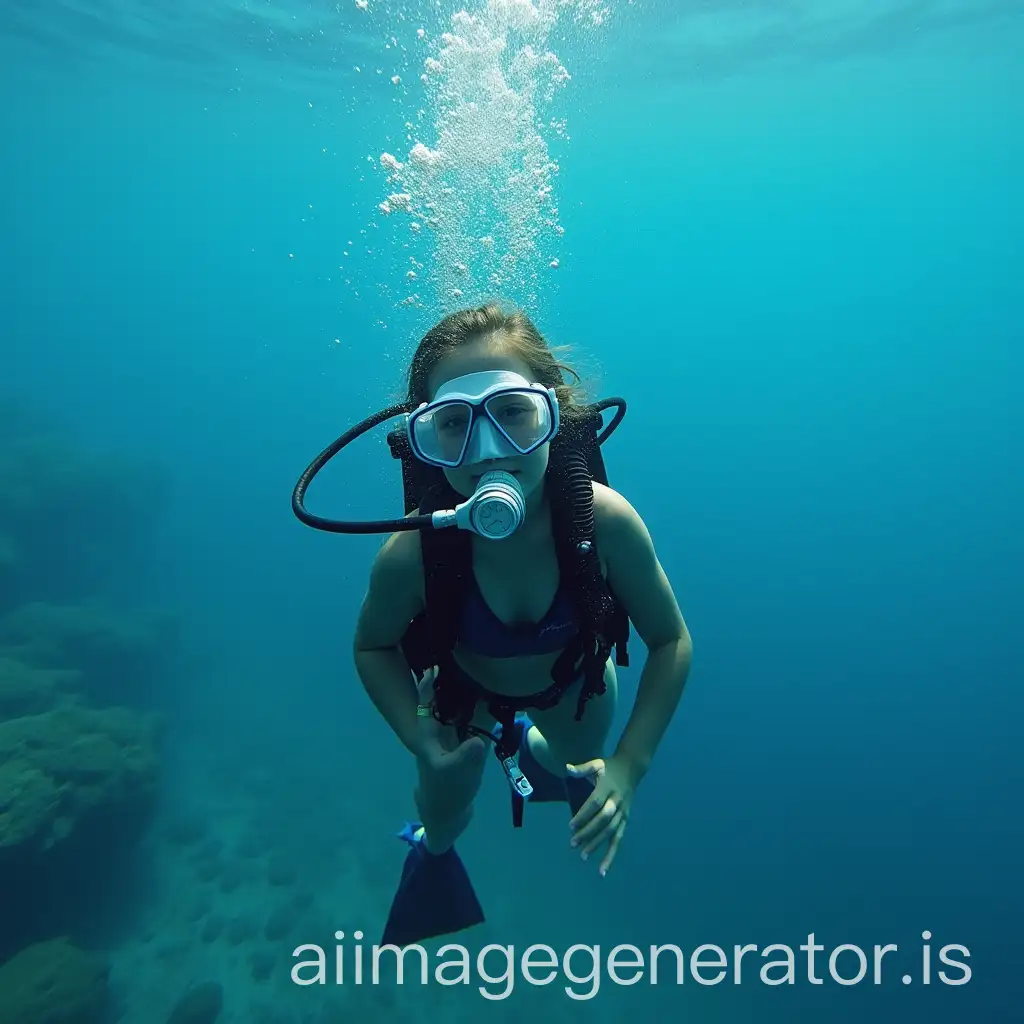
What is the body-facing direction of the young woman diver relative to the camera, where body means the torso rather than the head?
toward the camera
